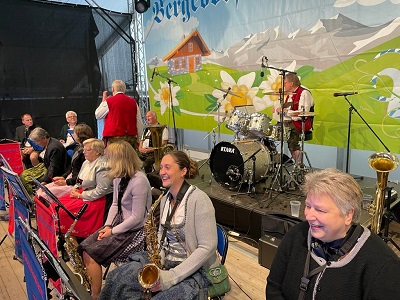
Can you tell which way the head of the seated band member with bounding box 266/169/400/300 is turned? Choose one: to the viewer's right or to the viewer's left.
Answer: to the viewer's left

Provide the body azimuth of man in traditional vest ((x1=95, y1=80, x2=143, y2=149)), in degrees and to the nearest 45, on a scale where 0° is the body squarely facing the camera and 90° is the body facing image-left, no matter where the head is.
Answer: approximately 180°

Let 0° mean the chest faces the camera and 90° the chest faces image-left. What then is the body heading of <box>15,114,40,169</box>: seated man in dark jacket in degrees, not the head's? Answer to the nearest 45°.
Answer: approximately 315°

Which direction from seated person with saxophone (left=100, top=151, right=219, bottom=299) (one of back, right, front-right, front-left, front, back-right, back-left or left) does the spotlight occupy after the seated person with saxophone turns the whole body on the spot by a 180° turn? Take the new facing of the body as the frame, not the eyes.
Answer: front-left

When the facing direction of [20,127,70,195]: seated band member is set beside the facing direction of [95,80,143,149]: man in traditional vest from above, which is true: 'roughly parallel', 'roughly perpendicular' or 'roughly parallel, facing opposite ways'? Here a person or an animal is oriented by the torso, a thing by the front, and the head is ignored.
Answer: roughly perpendicular

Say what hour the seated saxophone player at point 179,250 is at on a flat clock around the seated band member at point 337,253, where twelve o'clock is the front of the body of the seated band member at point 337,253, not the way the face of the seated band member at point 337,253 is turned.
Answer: the seated saxophone player at point 179,250 is roughly at 2 o'clock from the seated band member at point 337,253.

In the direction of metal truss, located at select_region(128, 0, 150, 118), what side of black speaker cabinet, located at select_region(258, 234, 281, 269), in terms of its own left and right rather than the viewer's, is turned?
right
